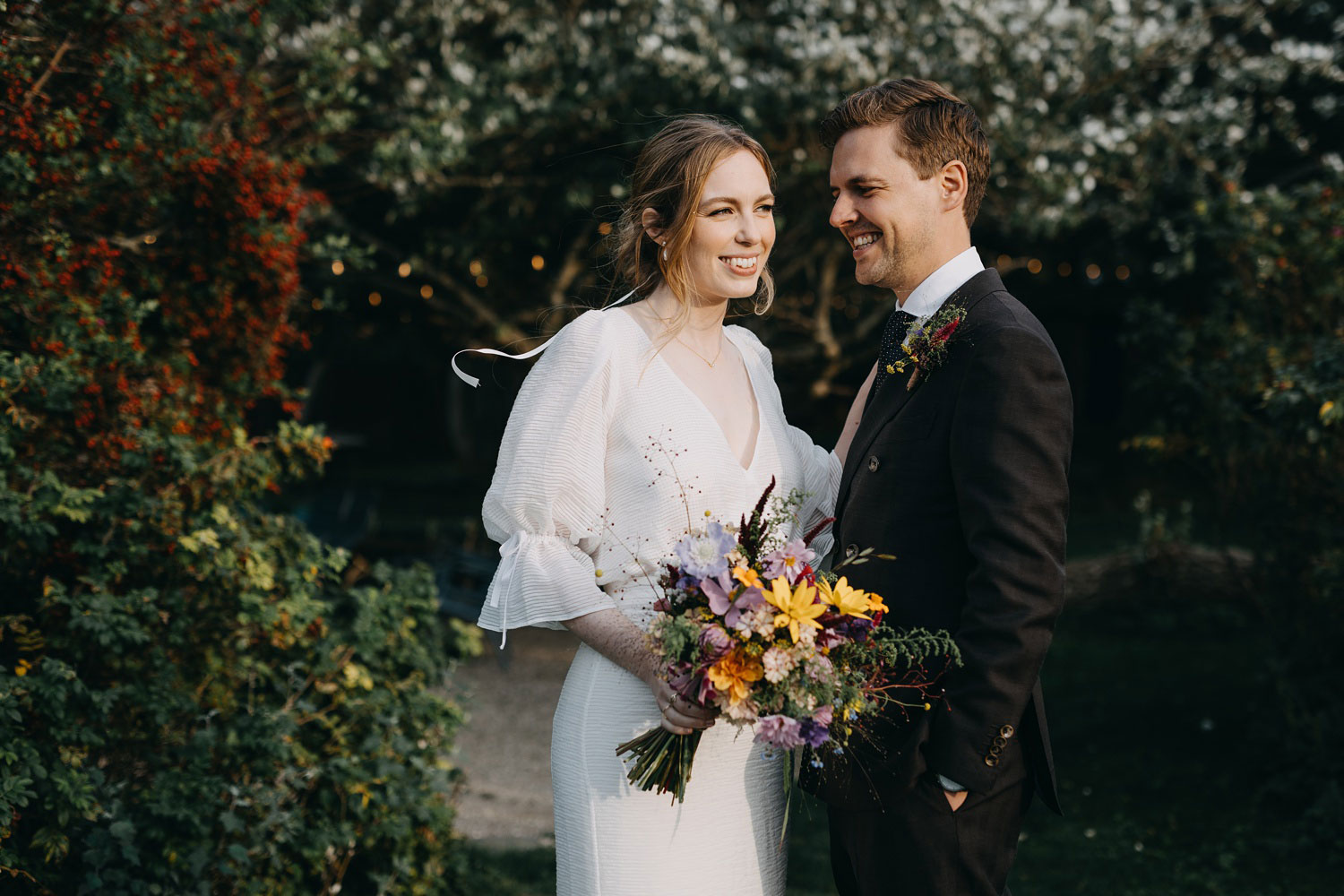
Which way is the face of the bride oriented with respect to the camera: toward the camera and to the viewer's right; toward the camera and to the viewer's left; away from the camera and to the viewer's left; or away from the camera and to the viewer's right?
toward the camera and to the viewer's right

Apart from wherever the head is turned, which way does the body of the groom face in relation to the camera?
to the viewer's left

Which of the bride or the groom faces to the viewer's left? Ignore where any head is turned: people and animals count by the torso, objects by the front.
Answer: the groom

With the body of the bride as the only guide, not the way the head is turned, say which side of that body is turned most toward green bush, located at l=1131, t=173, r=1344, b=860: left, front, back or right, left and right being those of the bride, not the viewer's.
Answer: left

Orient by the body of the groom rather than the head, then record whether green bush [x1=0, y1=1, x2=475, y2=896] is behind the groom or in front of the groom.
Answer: in front

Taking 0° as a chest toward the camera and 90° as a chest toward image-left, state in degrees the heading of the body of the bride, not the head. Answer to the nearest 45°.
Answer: approximately 315°

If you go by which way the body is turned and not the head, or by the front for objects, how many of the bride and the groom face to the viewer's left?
1

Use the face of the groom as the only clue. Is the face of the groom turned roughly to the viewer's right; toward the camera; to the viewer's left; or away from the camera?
to the viewer's left
